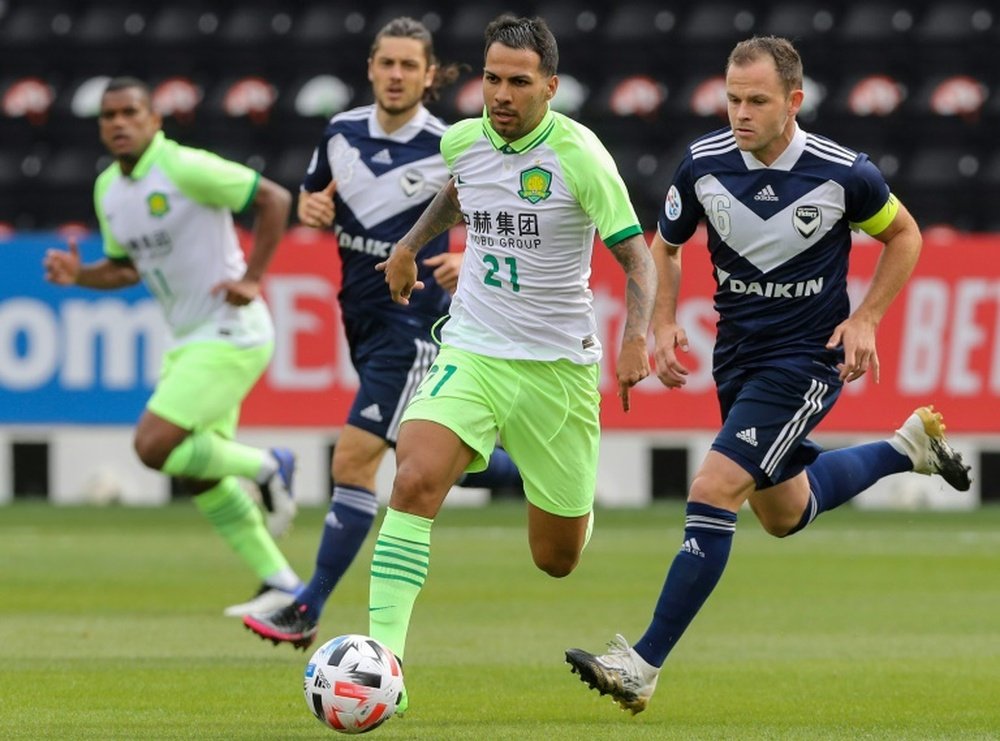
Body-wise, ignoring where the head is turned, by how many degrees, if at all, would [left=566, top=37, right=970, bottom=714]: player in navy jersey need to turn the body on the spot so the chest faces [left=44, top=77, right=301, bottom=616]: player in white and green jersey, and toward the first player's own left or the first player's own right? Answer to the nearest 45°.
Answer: approximately 90° to the first player's own right

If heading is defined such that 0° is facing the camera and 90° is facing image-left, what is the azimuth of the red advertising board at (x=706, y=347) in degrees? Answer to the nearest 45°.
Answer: approximately 0°

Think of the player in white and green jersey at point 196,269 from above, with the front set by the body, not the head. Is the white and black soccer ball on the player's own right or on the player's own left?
on the player's own left

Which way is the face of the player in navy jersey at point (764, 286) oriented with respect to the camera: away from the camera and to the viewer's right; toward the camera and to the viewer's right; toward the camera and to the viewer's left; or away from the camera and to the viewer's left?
toward the camera and to the viewer's left

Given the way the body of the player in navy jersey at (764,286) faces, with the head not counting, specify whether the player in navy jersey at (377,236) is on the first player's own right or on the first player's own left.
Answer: on the first player's own right

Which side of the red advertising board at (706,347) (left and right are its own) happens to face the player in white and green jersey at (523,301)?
front

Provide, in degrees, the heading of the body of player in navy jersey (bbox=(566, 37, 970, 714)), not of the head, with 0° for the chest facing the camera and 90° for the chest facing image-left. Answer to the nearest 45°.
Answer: approximately 45°

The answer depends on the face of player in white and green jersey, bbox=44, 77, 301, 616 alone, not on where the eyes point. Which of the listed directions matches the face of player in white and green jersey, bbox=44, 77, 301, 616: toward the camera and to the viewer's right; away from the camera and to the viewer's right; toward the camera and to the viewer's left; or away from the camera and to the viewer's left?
toward the camera and to the viewer's left

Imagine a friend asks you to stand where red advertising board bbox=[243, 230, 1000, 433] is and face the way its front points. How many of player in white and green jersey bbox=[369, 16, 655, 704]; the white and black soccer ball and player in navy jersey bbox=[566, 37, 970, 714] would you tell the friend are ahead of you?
3

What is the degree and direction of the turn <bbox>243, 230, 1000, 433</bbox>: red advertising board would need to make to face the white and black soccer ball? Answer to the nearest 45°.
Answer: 0° — it already faces it

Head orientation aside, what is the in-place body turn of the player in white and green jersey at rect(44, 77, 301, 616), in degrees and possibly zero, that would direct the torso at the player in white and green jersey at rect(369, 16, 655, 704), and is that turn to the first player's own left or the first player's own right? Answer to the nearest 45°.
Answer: approximately 45° to the first player's own left

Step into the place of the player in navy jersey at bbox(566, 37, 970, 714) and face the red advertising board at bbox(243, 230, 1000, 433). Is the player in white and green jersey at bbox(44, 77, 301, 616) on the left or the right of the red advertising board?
left
